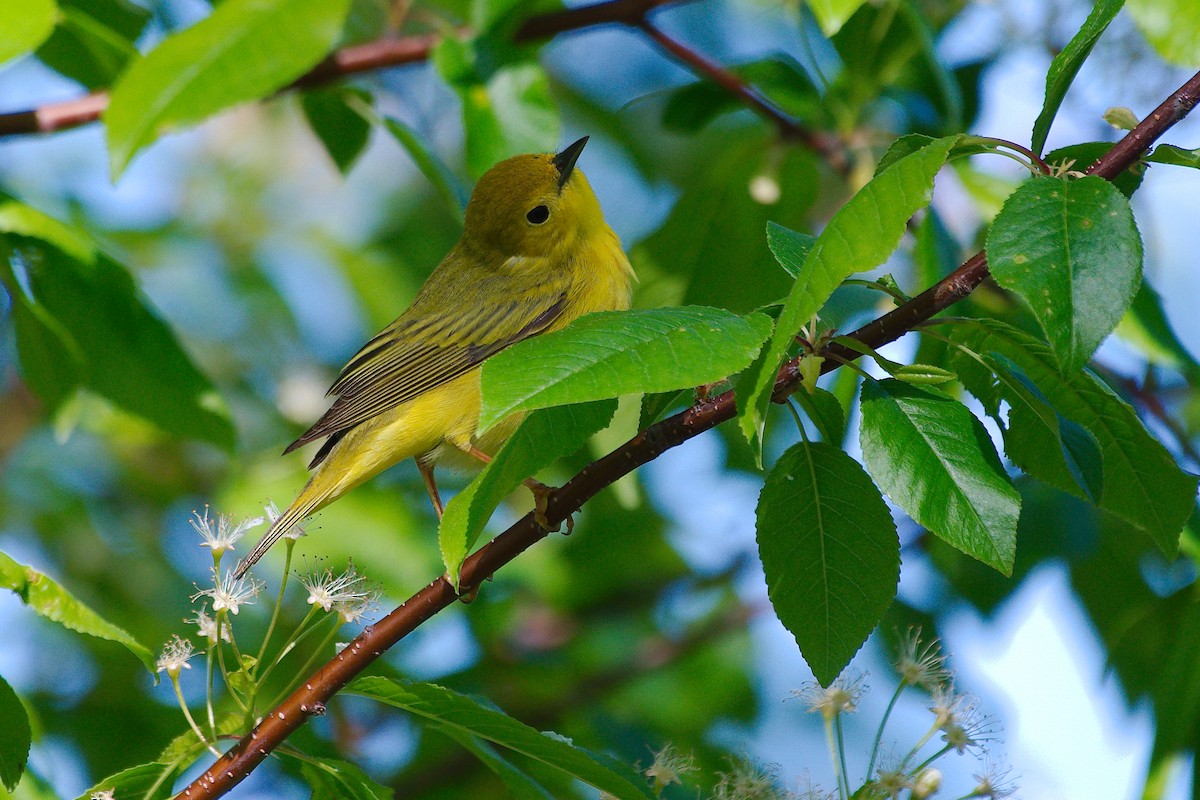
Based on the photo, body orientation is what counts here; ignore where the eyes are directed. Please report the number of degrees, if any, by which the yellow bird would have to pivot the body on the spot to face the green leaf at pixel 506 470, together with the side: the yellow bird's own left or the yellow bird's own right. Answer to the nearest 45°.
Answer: approximately 90° to the yellow bird's own right

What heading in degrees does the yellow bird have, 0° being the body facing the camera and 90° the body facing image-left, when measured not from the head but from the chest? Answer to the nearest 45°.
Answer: approximately 270°

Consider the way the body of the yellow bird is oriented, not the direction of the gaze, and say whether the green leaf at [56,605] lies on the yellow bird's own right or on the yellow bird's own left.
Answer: on the yellow bird's own right

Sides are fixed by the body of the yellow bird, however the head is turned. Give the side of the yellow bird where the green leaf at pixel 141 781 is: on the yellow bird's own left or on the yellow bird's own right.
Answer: on the yellow bird's own right

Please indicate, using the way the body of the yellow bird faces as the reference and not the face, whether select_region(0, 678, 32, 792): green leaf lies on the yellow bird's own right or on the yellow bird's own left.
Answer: on the yellow bird's own right

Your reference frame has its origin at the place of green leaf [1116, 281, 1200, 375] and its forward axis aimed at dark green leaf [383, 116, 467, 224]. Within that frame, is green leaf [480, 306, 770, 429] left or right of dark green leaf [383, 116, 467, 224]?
left
